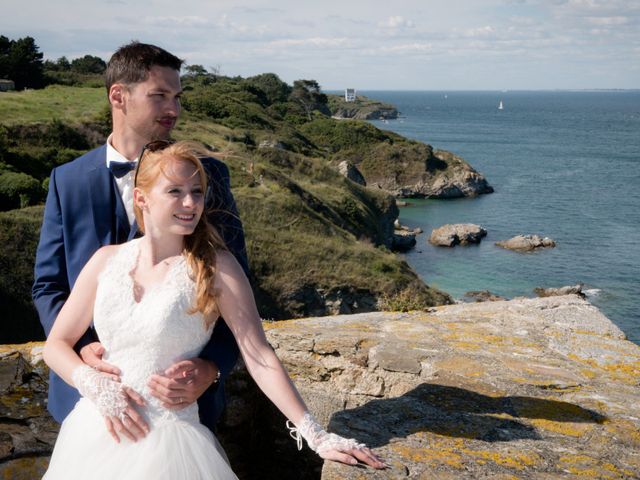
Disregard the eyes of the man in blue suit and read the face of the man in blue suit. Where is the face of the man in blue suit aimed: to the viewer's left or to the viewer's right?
to the viewer's right

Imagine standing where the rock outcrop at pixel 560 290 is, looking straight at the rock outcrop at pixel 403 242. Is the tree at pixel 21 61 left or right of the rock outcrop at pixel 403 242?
left

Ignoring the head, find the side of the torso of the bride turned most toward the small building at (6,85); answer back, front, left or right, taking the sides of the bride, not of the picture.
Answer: back

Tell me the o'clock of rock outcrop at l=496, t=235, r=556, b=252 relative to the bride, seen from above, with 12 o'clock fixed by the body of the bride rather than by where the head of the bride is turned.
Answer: The rock outcrop is roughly at 7 o'clock from the bride.

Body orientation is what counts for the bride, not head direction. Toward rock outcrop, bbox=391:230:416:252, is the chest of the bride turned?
no

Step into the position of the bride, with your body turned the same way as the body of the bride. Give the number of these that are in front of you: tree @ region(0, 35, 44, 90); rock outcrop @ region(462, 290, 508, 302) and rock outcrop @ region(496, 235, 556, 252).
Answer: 0

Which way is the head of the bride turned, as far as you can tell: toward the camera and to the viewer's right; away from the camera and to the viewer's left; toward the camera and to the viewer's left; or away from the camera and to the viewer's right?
toward the camera and to the viewer's right

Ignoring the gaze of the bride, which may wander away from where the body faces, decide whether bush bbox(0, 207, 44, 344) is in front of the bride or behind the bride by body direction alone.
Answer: behind

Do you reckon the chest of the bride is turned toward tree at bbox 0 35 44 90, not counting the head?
no

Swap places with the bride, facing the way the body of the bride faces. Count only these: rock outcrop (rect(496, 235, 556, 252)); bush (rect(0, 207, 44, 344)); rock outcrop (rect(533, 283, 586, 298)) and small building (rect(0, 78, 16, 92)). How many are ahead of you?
0

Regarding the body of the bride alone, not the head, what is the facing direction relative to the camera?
toward the camera

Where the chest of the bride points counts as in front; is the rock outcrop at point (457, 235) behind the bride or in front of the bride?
behind

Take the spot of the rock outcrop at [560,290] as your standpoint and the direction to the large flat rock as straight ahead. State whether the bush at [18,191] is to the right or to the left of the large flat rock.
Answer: right
